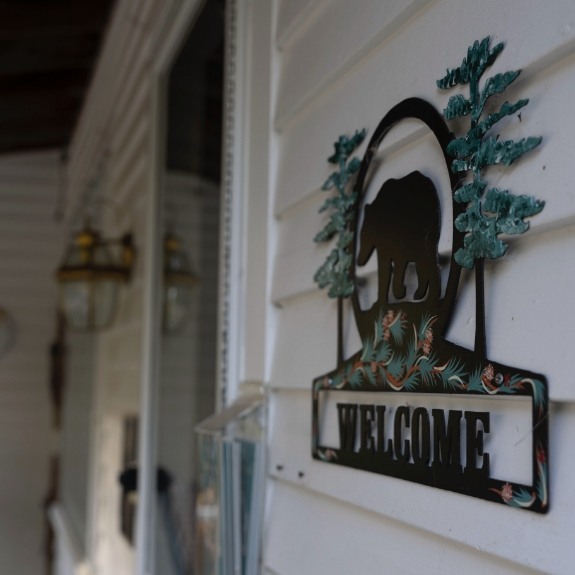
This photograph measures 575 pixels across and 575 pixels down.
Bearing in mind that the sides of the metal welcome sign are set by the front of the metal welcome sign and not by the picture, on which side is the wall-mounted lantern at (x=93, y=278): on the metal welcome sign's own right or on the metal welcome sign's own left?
on the metal welcome sign's own right

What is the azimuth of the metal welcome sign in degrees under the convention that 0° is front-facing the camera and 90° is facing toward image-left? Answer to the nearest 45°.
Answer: approximately 45°

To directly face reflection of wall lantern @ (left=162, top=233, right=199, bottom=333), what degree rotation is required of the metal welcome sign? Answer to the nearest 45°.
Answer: approximately 90° to its right
